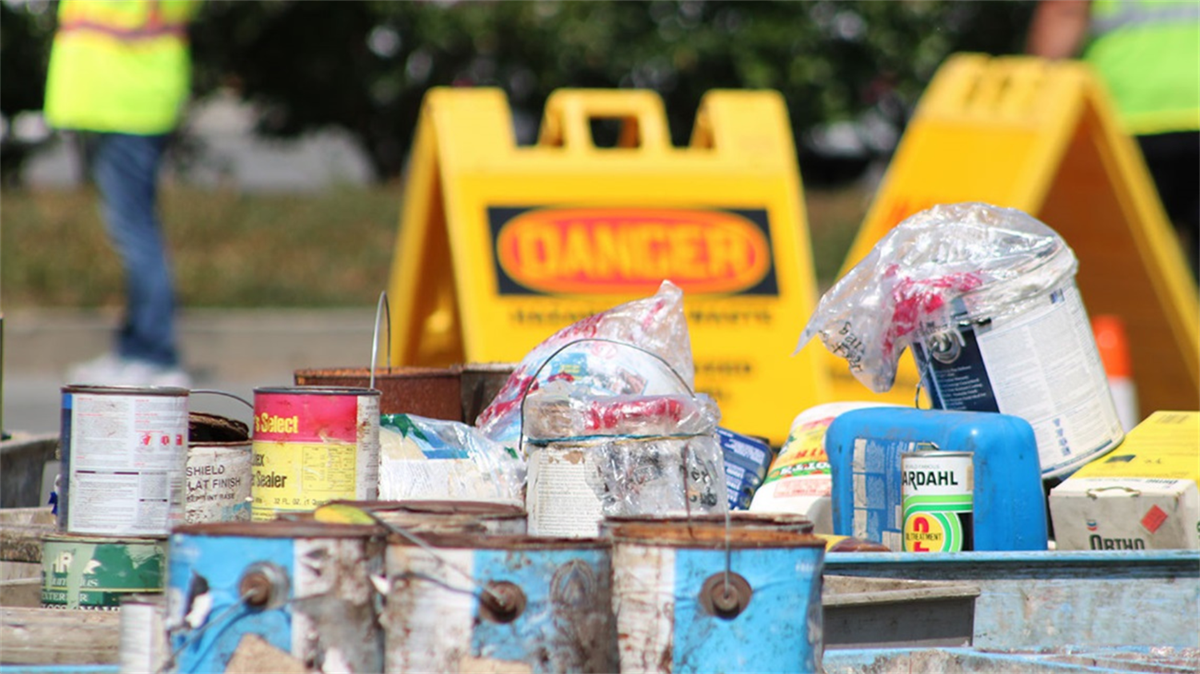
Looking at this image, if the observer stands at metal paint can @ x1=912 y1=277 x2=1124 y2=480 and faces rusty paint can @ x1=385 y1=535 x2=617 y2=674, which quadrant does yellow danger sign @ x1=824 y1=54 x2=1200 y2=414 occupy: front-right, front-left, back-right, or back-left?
back-right

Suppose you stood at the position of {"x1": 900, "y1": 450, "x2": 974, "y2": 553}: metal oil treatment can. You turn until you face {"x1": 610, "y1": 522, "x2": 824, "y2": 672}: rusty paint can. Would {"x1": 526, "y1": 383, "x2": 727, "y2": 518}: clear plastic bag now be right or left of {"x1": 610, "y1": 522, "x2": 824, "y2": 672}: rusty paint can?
right

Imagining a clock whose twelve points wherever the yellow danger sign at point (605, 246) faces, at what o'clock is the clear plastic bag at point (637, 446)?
The clear plastic bag is roughly at 12 o'clock from the yellow danger sign.

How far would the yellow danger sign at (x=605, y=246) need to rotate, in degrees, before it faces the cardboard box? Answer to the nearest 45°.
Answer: approximately 45° to its left

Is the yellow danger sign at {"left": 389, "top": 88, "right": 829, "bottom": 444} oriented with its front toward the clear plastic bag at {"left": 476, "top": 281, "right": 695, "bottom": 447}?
yes

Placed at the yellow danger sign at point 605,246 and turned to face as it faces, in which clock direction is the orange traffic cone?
The orange traffic cone is roughly at 9 o'clock from the yellow danger sign.

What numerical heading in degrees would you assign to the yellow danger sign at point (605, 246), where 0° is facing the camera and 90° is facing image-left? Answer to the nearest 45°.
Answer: approximately 0°

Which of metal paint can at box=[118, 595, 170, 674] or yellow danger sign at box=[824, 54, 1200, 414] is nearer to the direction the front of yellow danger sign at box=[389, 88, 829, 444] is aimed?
the metal paint can
